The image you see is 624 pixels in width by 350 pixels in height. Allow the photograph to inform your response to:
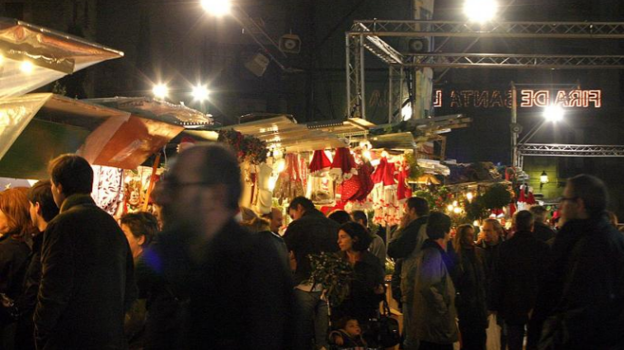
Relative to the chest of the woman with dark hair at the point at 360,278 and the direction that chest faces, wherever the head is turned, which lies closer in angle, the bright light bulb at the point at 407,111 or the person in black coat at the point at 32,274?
the person in black coat

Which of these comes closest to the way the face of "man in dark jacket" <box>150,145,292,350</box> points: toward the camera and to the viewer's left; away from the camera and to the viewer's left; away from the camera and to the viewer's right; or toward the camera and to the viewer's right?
toward the camera and to the viewer's left

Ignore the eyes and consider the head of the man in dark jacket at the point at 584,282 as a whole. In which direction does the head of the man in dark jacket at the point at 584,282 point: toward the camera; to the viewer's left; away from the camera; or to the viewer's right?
to the viewer's left

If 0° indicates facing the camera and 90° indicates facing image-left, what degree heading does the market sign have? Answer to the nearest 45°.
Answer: approximately 180°
